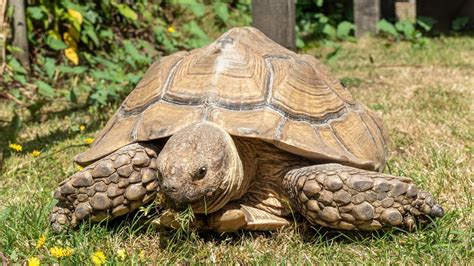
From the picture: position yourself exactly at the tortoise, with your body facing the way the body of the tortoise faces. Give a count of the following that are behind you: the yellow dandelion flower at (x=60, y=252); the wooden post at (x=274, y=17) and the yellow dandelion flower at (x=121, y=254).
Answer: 1

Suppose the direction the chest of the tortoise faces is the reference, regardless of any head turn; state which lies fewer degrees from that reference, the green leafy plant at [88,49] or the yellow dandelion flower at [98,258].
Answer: the yellow dandelion flower

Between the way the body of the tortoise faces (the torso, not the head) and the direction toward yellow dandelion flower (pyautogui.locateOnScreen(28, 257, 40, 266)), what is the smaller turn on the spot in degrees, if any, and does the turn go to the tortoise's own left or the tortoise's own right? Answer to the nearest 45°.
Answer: approximately 45° to the tortoise's own right

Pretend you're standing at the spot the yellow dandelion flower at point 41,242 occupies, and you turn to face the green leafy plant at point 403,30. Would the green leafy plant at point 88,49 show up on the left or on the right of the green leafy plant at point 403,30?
left

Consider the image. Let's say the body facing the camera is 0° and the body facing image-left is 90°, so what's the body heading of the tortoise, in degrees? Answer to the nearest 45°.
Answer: approximately 0°

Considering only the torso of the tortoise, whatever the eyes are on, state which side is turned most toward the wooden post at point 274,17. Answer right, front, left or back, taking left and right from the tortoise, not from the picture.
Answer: back

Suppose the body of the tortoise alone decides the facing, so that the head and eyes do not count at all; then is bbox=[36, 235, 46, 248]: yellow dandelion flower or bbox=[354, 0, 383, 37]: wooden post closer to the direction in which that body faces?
the yellow dandelion flower

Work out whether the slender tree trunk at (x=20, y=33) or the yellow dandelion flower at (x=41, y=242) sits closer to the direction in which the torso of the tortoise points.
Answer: the yellow dandelion flower

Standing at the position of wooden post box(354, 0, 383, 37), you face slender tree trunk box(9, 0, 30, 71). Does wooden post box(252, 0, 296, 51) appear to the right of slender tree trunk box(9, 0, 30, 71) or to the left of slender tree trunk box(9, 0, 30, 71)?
left

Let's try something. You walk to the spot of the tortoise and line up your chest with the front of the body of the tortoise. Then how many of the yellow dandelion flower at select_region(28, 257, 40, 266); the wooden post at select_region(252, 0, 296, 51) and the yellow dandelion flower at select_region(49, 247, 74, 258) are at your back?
1

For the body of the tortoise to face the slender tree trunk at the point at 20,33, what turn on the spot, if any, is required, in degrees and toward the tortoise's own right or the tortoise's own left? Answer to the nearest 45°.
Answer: approximately 135° to the tortoise's own right

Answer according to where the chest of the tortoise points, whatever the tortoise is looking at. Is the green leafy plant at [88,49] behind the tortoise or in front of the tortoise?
behind

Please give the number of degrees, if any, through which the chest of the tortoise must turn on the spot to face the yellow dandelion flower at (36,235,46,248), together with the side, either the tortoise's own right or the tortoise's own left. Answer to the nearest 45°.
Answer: approximately 90° to the tortoise's own right
